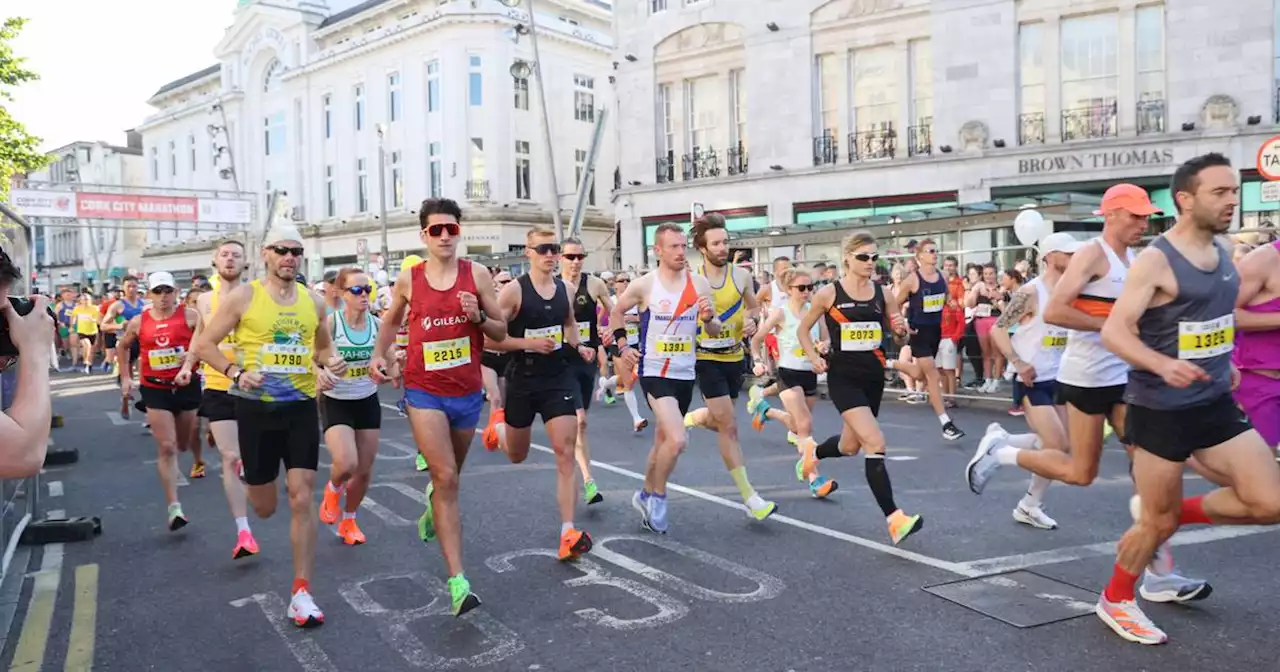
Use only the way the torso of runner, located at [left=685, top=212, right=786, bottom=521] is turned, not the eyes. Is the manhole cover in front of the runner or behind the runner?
in front

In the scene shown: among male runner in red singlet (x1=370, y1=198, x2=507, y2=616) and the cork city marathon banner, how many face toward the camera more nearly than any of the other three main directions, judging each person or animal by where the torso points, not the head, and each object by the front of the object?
2

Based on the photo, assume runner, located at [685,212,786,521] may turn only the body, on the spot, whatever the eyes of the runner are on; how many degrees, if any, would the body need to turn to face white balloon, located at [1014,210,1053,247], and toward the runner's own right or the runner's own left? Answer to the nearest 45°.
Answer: approximately 90° to the runner's own left

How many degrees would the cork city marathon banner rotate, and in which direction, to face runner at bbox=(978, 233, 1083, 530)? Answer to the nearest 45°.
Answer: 0° — it already faces them

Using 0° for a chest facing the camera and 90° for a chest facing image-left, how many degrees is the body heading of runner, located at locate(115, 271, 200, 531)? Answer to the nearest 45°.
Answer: approximately 0°

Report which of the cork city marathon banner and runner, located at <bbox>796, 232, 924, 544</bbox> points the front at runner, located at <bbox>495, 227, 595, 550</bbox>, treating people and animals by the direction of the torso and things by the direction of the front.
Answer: the cork city marathon banner

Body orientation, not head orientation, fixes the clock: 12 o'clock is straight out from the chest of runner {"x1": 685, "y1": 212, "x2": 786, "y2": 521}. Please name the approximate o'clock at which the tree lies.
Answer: The tree is roughly at 6 o'clock from the runner.
